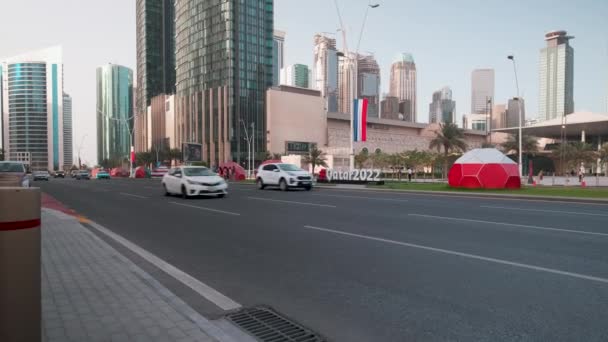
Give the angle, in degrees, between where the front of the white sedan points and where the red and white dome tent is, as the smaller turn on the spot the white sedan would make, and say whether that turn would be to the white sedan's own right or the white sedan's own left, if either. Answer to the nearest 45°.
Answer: approximately 45° to the white sedan's own left

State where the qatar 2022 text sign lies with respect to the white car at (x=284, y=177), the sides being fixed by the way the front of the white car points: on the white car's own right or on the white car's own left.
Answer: on the white car's own left

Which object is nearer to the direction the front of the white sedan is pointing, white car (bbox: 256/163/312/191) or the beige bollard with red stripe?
the beige bollard with red stripe

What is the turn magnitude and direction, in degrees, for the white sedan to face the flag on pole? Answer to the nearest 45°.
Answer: approximately 90° to its left

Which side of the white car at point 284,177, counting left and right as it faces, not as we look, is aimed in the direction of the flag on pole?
left

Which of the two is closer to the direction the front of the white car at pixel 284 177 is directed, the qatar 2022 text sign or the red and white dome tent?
the red and white dome tent

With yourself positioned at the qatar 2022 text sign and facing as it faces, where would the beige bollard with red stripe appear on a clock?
The beige bollard with red stripe is roughly at 12 o'clock from the qatar 2022 text sign.

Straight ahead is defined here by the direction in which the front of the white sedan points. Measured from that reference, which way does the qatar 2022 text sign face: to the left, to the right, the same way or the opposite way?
to the right

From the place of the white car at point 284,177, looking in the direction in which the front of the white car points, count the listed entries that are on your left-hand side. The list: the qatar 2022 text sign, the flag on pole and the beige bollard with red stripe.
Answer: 2
